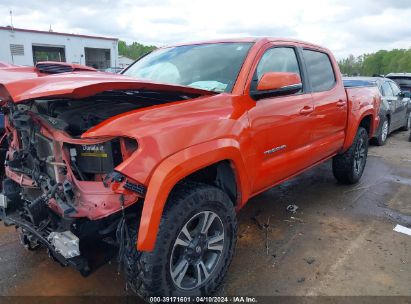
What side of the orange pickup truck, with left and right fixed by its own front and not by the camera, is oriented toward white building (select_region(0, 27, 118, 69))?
right

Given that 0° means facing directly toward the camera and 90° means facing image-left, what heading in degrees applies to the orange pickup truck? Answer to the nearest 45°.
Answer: approximately 45°
